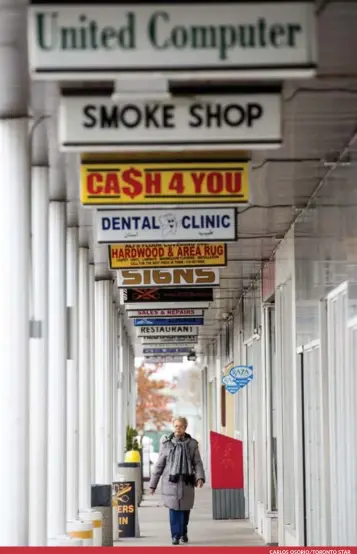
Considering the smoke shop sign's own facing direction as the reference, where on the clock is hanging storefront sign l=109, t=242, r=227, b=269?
The hanging storefront sign is roughly at 6 o'clock from the smoke shop sign.

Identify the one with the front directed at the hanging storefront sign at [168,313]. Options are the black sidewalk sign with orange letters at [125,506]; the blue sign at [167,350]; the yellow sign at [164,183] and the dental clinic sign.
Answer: the blue sign

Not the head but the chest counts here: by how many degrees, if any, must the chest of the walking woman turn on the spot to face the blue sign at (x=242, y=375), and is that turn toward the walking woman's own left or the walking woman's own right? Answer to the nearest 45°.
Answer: approximately 180°

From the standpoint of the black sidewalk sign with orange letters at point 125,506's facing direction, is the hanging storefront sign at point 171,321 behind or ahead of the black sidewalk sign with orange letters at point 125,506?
behind

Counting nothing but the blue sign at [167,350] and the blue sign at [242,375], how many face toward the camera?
2

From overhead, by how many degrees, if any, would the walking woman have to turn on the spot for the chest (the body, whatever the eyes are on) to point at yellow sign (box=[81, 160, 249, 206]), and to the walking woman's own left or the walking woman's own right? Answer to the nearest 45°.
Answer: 0° — they already face it

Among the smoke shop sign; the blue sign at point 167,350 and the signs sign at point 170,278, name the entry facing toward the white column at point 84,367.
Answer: the blue sign

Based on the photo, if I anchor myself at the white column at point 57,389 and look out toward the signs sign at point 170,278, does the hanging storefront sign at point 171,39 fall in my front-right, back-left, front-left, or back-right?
back-right

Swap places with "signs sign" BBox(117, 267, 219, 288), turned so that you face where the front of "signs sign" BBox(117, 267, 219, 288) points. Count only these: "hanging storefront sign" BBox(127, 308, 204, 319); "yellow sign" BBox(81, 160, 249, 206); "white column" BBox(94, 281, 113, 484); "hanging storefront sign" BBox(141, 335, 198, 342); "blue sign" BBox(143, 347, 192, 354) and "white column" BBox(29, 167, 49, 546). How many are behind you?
4

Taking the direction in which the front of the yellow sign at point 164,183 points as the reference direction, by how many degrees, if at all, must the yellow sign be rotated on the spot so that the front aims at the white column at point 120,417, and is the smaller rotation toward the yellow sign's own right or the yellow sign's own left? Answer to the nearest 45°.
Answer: approximately 180°

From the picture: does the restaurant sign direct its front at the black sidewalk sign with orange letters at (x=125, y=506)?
yes
